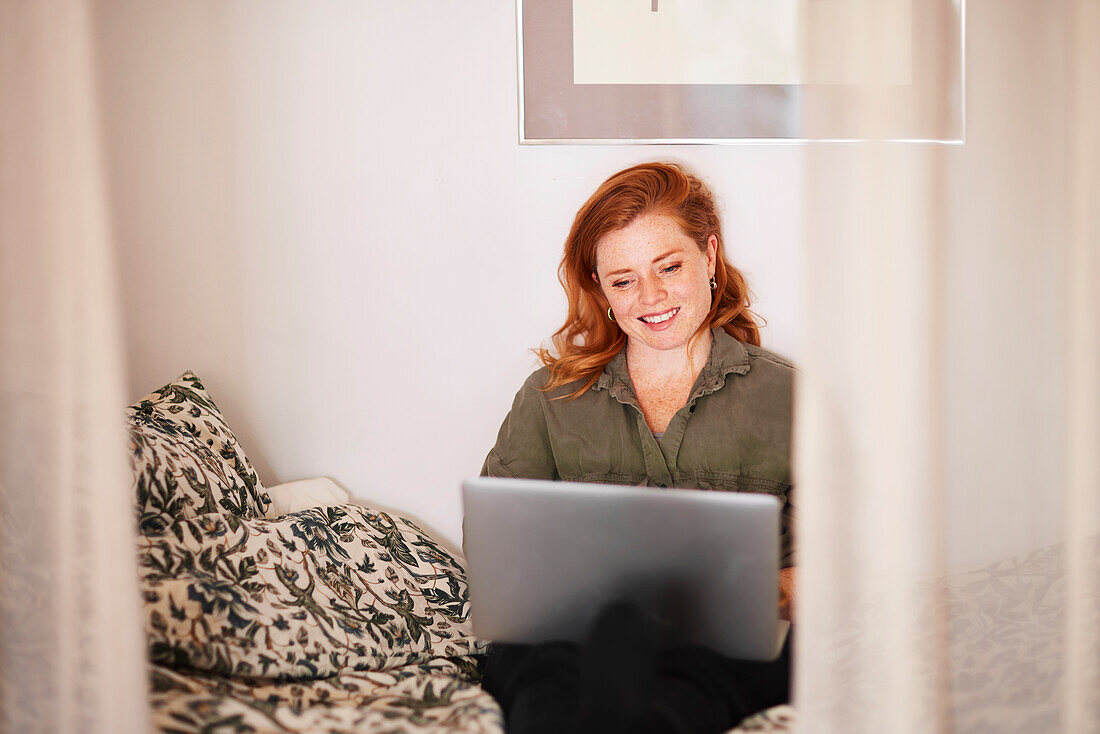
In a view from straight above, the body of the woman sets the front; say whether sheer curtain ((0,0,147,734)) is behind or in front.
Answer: in front

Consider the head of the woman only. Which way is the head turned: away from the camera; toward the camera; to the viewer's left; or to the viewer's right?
toward the camera

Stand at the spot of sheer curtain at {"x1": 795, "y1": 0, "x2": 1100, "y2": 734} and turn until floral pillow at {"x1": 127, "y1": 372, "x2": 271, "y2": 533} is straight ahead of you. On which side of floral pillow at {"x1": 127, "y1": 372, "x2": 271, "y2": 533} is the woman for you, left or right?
right

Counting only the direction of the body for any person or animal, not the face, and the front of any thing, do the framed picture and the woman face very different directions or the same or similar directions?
same or similar directions

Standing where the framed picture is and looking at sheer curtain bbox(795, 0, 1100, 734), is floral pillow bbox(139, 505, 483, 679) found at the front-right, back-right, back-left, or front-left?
front-right

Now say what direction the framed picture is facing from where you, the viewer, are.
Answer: facing the viewer

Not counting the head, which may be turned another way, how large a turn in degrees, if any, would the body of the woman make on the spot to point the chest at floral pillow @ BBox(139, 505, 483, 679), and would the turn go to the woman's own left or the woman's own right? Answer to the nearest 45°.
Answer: approximately 45° to the woman's own right

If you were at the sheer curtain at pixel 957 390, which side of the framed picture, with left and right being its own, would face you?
front

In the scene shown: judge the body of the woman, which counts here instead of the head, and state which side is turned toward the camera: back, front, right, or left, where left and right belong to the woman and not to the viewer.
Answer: front

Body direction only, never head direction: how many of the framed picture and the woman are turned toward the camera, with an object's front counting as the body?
2

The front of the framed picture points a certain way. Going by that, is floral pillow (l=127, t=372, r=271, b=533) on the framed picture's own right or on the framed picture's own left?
on the framed picture's own right
